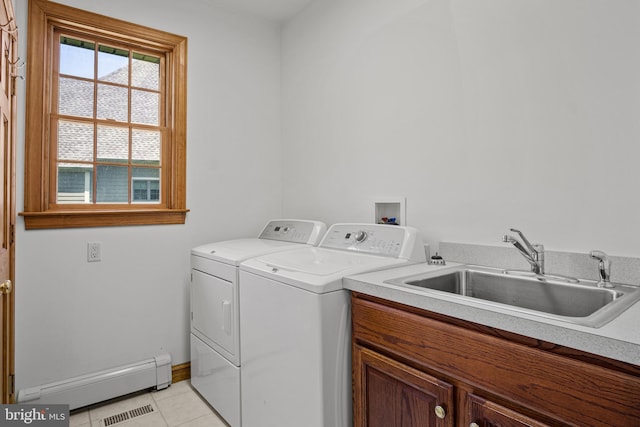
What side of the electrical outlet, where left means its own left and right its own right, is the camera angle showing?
front

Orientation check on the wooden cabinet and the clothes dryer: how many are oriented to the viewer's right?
0

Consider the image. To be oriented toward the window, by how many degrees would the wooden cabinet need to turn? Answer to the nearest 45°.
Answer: approximately 45° to its right

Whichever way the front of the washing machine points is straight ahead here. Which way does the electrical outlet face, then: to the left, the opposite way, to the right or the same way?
to the left

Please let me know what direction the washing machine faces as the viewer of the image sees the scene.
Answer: facing the viewer and to the left of the viewer

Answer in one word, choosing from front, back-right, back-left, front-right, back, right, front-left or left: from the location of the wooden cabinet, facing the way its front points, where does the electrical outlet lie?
front-right

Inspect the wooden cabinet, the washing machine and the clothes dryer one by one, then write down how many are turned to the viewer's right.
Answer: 0

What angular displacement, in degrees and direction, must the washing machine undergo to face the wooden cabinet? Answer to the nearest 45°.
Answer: approximately 90° to its left

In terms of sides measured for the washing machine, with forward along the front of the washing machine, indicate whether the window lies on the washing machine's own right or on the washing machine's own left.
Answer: on the washing machine's own right

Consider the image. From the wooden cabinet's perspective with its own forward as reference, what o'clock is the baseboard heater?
The baseboard heater is roughly at 2 o'clock from the wooden cabinet.

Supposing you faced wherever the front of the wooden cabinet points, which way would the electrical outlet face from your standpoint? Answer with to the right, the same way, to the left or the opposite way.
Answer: to the left

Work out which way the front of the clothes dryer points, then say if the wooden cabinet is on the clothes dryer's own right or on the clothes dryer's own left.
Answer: on the clothes dryer's own left

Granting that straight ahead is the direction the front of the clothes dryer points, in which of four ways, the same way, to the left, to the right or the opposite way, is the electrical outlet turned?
to the left
